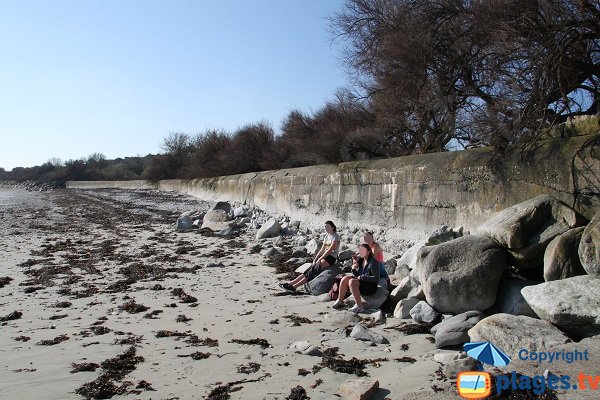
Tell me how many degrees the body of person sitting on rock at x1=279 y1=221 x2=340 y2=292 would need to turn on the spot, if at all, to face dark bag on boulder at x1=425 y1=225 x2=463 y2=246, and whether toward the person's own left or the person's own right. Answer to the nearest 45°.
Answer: approximately 135° to the person's own left

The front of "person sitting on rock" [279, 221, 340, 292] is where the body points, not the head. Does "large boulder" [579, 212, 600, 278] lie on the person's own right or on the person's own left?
on the person's own left

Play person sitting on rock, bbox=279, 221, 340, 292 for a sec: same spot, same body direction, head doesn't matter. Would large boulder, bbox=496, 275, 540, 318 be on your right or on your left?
on your left

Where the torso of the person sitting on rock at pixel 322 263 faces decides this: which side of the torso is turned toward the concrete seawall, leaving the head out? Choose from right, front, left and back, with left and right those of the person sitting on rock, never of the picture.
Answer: back

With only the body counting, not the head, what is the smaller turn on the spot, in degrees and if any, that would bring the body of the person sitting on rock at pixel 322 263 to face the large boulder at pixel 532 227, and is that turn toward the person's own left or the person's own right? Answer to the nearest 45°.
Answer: approximately 90° to the person's own left

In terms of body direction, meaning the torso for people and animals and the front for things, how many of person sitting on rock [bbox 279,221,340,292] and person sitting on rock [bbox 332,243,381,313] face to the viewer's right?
0

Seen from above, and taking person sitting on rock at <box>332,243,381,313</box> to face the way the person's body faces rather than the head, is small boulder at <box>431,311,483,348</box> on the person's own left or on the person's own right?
on the person's own left

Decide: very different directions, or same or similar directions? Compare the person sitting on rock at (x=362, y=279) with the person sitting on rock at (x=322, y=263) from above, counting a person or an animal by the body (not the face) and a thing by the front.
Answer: same or similar directions

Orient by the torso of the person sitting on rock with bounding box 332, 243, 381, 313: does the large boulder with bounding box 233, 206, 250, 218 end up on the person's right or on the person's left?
on the person's right

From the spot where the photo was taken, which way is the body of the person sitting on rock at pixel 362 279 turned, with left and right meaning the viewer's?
facing the viewer and to the left of the viewer

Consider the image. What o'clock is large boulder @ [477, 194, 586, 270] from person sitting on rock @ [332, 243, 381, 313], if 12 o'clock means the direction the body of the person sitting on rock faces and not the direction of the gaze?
The large boulder is roughly at 8 o'clock from the person sitting on rock.

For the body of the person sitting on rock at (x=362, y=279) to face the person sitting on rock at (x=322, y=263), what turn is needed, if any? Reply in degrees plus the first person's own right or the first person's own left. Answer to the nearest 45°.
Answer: approximately 90° to the first person's own right
